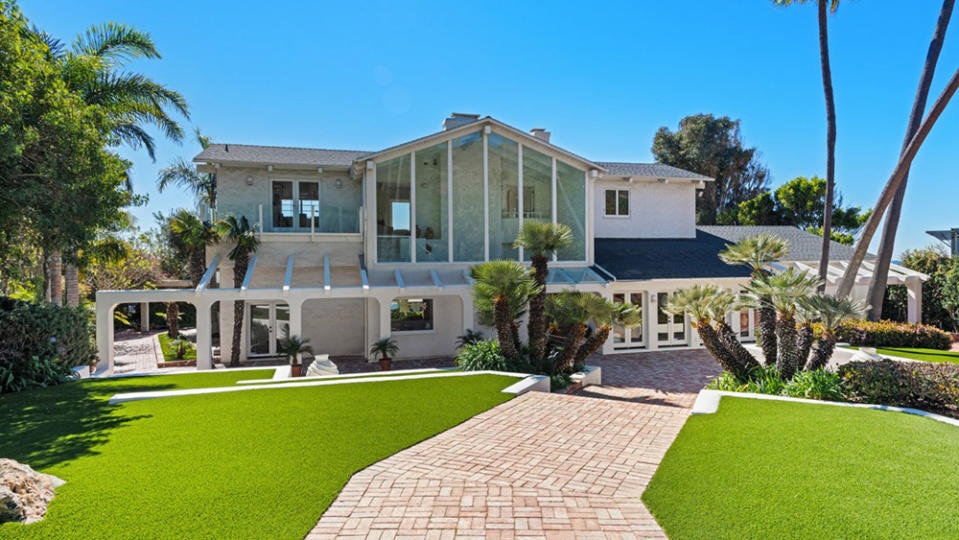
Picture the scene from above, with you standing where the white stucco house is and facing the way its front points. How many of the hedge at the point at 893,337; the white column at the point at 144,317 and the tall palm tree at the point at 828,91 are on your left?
2

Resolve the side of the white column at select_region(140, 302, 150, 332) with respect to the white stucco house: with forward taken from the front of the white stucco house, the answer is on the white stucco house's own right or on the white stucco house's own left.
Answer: on the white stucco house's own right

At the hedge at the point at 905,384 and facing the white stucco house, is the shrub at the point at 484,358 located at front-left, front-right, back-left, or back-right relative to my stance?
front-left

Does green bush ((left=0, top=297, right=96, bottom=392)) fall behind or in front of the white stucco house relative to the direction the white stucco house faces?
in front

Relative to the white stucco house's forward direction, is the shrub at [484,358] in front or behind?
in front

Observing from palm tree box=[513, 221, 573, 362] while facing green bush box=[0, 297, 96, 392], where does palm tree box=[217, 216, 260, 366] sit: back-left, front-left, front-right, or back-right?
front-right

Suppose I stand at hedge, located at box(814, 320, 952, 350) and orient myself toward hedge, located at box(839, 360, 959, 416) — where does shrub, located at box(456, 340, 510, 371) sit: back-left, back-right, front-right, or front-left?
front-right

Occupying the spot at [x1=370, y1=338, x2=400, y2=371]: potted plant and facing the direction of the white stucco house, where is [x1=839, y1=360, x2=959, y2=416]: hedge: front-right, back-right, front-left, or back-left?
back-right

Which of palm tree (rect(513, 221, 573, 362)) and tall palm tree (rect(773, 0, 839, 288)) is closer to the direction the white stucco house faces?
the palm tree

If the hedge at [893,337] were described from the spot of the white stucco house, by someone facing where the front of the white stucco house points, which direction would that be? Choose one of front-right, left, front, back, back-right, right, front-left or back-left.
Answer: left

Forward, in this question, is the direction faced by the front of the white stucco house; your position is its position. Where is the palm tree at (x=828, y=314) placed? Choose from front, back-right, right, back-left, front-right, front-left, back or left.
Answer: front-left

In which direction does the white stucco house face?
toward the camera
